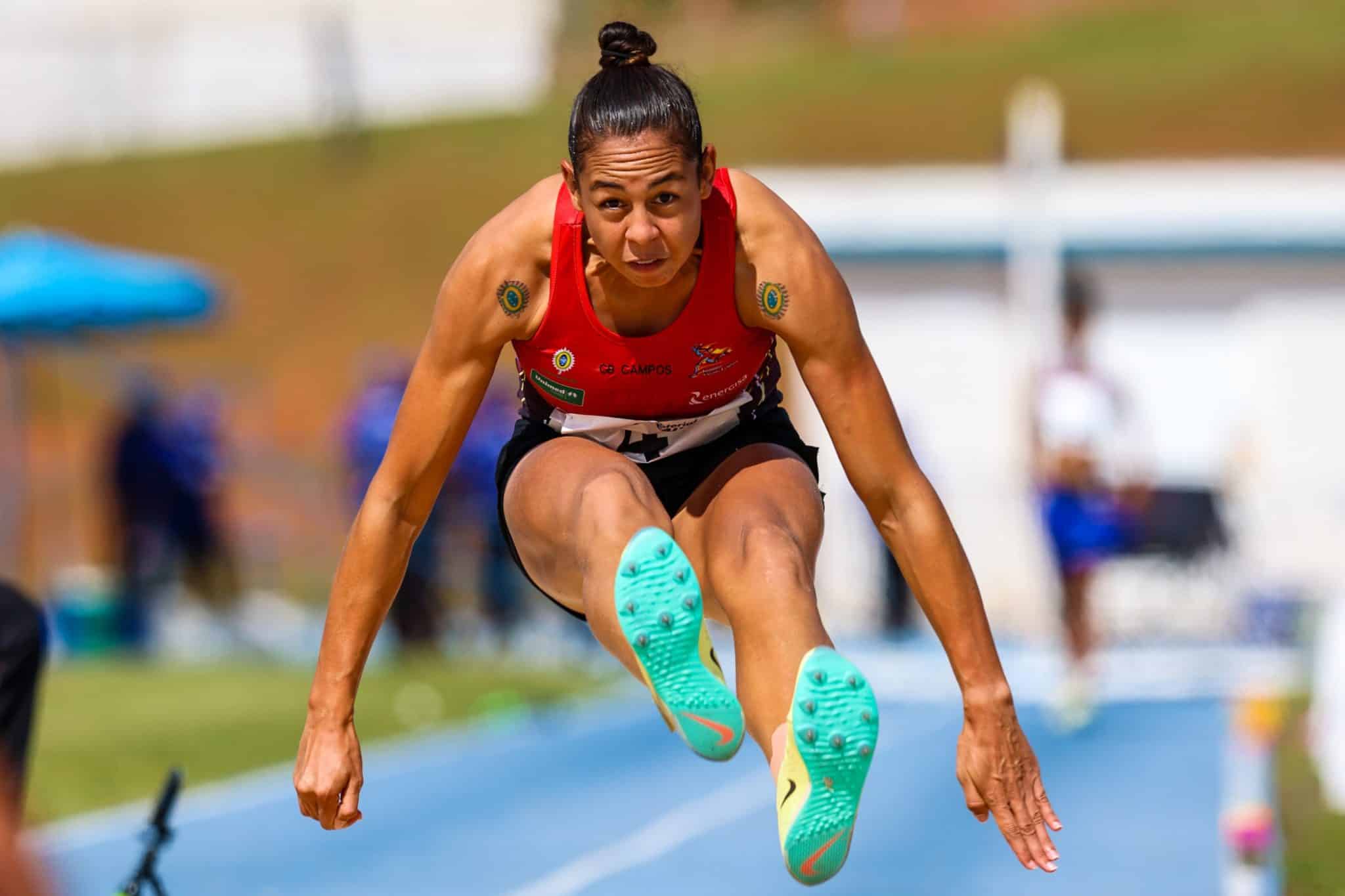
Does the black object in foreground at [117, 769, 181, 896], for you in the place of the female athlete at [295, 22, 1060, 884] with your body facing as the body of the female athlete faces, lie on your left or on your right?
on your right

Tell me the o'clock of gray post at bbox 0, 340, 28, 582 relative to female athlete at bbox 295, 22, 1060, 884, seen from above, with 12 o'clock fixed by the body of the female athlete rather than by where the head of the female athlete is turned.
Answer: The gray post is roughly at 5 o'clock from the female athlete.

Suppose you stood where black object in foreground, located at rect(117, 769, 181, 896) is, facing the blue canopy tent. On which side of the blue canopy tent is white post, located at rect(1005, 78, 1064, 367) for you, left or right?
right

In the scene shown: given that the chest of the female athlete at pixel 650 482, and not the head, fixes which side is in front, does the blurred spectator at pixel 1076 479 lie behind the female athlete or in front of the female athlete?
behind

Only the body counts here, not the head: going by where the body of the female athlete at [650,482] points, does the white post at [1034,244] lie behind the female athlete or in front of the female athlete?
behind

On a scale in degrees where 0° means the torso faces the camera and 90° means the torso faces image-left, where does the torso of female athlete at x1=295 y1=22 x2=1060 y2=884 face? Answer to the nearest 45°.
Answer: approximately 0°
